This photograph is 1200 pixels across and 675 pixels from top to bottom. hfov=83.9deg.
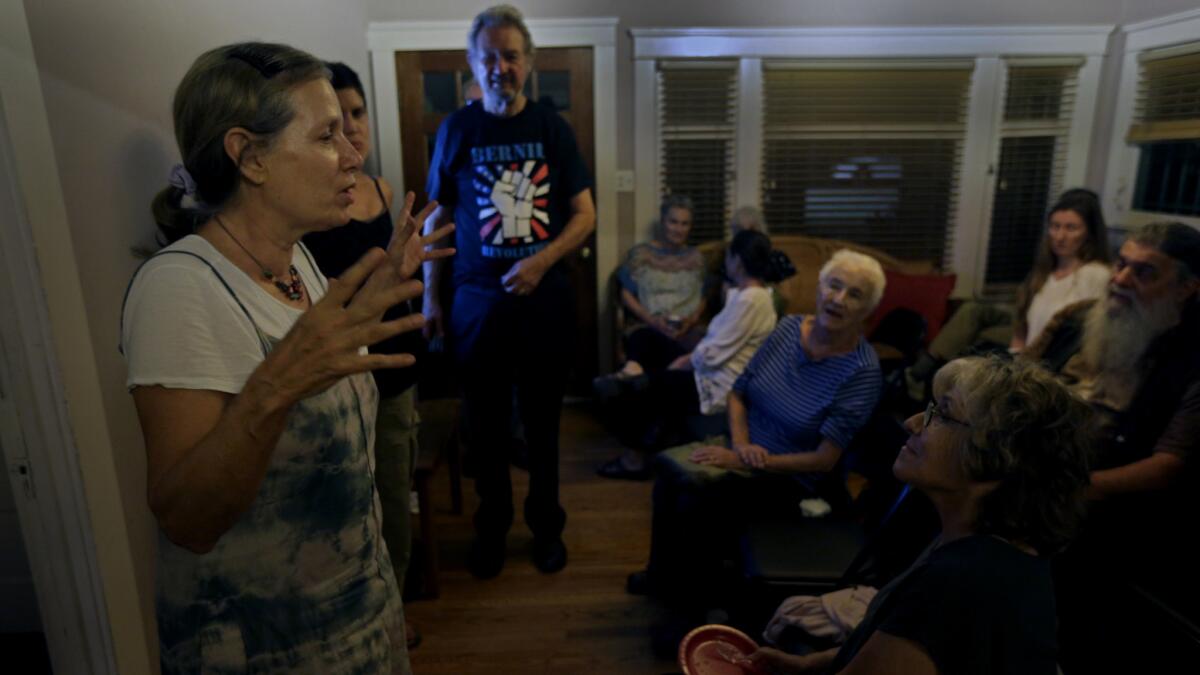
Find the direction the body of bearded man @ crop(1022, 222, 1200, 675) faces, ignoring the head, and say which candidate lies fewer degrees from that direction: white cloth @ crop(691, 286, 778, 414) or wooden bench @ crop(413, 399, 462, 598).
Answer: the wooden bench

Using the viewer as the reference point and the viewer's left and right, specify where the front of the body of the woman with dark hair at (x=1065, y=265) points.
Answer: facing the viewer and to the left of the viewer

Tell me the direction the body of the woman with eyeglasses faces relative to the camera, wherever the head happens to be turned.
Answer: to the viewer's left

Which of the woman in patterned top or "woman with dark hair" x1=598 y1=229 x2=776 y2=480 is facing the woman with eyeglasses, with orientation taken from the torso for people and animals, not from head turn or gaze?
the woman in patterned top

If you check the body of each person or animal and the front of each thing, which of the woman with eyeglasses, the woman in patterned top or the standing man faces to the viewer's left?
the woman with eyeglasses

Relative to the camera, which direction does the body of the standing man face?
toward the camera

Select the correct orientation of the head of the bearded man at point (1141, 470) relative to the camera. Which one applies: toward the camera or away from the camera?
toward the camera

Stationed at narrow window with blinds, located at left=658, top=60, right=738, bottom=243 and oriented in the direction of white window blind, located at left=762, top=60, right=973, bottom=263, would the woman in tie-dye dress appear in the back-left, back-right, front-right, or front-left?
back-right

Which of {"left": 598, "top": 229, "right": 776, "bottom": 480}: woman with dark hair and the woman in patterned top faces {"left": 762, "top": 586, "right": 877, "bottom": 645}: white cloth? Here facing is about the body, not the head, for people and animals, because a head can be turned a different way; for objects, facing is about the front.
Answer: the woman in patterned top

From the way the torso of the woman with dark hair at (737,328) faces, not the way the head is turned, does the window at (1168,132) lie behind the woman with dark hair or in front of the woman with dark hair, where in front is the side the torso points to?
behind

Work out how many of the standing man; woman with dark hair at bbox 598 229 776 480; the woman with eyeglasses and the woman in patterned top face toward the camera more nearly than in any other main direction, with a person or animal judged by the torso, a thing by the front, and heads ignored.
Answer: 2

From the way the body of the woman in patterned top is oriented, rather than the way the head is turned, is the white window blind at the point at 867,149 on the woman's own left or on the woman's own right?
on the woman's own left

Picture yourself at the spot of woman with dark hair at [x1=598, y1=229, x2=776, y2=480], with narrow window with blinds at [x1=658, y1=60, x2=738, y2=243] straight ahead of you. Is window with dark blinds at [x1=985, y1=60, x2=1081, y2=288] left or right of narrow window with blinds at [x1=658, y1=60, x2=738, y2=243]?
right

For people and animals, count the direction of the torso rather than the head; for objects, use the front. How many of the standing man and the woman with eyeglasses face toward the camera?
1

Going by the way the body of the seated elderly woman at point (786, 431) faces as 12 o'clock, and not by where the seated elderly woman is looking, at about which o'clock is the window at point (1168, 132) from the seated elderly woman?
The window is roughly at 6 o'clock from the seated elderly woman.

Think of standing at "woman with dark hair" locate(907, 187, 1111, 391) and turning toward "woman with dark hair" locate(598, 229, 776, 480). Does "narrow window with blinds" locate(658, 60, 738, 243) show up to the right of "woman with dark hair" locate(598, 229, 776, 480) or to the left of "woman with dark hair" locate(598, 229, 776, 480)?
right

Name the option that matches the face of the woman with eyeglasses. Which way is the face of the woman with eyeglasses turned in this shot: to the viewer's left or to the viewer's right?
to the viewer's left

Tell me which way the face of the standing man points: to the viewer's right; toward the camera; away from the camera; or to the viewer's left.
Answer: toward the camera

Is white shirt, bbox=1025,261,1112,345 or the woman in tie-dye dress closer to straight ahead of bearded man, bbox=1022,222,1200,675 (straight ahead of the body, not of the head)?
the woman in tie-dye dress

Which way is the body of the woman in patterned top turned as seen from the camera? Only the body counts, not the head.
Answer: toward the camera
